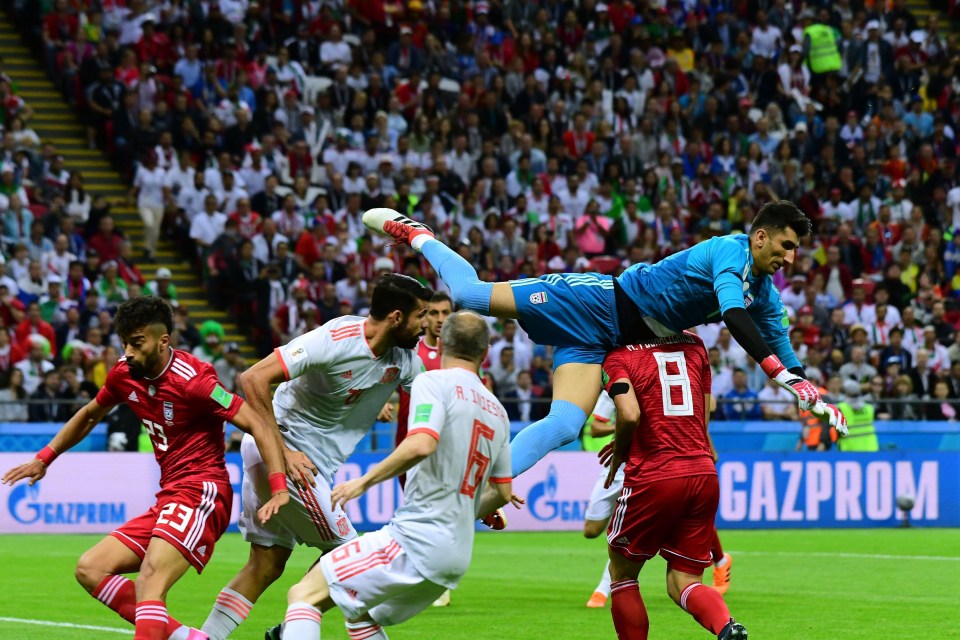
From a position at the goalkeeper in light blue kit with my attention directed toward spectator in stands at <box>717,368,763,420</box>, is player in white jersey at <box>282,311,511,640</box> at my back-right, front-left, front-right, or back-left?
back-left

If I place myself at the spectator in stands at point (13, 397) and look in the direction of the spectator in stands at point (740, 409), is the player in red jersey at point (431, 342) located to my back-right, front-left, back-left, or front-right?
front-right

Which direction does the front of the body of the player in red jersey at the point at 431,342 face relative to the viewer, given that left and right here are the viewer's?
facing the viewer

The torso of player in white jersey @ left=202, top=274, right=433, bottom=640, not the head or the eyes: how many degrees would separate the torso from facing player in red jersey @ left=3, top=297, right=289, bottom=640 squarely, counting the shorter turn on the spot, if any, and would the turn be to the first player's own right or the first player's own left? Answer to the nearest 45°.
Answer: approximately 90° to the first player's own right

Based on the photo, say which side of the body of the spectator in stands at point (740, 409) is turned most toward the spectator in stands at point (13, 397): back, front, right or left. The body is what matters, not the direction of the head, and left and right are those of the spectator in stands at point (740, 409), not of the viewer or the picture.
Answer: right

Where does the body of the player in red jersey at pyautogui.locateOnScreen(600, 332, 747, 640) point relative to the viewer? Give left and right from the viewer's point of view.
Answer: facing away from the viewer and to the left of the viewer

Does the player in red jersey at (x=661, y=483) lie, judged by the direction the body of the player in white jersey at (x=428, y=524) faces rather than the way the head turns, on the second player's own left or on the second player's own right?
on the second player's own right

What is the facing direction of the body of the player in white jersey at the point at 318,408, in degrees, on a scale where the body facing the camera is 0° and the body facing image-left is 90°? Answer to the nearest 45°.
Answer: approximately 315°

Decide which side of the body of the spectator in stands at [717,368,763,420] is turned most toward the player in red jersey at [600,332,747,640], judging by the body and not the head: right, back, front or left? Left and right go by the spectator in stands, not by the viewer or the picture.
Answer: front

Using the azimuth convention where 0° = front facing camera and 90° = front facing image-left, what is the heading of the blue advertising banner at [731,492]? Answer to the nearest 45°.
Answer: approximately 0°

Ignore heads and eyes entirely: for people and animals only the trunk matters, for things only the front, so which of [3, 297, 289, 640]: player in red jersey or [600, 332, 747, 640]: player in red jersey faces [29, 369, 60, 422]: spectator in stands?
[600, 332, 747, 640]: player in red jersey

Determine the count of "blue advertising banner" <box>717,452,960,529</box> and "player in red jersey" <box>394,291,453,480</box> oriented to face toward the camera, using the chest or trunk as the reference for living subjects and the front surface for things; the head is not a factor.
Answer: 2

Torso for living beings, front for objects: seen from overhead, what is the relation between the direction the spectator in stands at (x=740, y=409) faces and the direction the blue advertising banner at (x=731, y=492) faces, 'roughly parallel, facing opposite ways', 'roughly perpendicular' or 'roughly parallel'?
roughly parallel

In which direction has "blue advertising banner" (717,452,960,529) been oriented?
toward the camera
